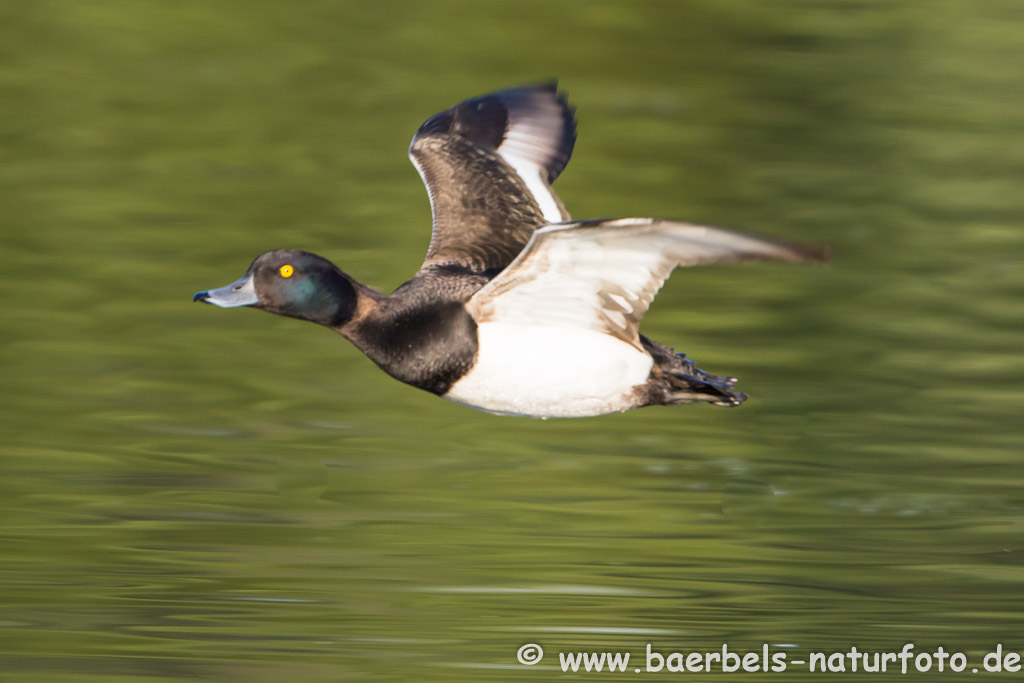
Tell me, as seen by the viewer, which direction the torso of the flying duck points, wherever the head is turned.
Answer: to the viewer's left
